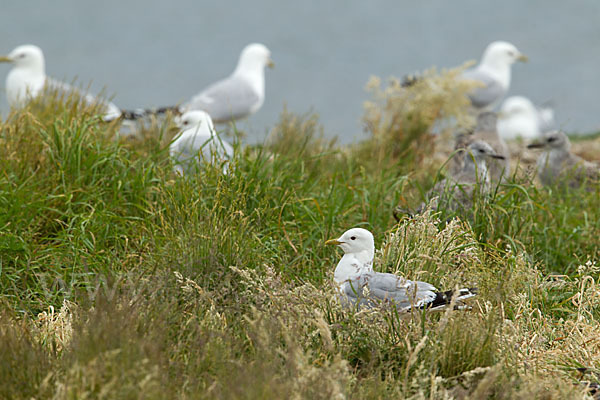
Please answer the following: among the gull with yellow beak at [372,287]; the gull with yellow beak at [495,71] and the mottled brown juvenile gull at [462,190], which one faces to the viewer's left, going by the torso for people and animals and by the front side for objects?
the gull with yellow beak at [372,287]

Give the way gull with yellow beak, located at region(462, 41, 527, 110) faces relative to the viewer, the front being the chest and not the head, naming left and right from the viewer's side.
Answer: facing to the right of the viewer

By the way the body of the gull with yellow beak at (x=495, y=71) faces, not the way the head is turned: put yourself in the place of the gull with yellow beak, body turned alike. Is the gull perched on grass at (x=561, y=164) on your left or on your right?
on your right

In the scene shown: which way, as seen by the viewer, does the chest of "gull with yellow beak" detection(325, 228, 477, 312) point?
to the viewer's left

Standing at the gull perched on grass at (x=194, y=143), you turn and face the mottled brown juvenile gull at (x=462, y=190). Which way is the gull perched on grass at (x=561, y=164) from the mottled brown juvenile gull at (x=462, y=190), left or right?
left

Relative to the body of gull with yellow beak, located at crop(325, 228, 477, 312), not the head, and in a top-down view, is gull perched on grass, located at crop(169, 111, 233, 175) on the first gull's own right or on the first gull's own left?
on the first gull's own right

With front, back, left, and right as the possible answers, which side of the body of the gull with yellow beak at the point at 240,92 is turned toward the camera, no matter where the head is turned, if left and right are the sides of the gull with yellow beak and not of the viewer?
right

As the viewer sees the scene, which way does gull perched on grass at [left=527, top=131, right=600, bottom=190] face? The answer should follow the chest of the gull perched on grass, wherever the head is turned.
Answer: to the viewer's left

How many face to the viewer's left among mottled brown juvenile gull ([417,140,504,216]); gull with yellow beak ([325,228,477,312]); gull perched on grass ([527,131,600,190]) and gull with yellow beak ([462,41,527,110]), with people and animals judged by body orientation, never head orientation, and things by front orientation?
2

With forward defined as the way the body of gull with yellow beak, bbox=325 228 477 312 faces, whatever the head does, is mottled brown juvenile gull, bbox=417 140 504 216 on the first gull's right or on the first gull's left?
on the first gull's right

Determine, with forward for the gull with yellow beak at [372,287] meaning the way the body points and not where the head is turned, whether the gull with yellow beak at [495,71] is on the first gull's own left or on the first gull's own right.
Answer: on the first gull's own right

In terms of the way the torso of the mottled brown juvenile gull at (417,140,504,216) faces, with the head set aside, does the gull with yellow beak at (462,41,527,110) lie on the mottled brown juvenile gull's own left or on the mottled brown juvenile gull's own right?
on the mottled brown juvenile gull's own left

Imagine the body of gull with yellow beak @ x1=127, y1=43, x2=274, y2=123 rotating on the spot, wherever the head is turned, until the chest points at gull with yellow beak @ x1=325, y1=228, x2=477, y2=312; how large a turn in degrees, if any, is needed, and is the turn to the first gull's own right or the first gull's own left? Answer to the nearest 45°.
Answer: approximately 90° to the first gull's own right

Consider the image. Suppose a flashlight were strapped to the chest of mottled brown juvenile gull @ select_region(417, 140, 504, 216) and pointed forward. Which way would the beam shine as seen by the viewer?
to the viewer's right
